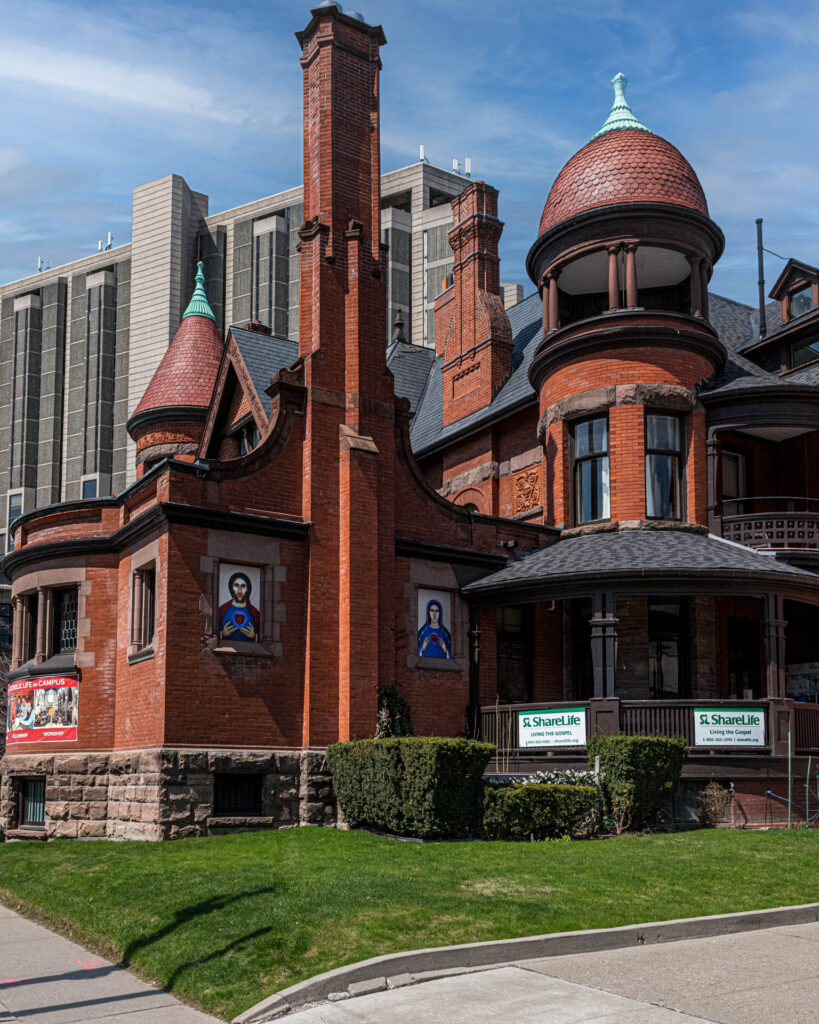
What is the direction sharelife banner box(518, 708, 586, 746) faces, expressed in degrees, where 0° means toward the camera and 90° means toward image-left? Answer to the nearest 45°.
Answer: approximately 0°

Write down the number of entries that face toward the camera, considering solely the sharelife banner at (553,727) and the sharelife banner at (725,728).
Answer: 2

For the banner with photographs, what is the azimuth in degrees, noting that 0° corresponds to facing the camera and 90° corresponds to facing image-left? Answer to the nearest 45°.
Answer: approximately 45°

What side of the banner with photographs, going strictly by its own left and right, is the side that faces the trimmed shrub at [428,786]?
left

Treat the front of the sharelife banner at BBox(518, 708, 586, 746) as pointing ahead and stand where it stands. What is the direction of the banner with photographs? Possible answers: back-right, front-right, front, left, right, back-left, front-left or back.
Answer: right

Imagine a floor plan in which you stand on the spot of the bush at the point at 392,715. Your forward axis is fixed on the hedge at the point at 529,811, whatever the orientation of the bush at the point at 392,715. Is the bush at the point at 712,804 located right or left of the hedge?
left

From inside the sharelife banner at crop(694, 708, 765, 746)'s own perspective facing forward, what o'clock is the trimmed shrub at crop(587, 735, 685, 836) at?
The trimmed shrub is roughly at 1 o'clock from the sharelife banner.

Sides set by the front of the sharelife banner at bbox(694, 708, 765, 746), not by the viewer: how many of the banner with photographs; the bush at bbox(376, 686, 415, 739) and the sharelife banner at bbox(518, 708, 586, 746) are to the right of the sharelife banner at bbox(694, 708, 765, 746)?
3

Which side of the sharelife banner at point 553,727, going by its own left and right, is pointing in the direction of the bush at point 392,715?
right

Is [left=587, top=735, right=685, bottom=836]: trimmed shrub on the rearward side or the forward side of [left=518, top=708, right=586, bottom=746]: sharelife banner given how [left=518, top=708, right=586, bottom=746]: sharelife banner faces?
on the forward side
